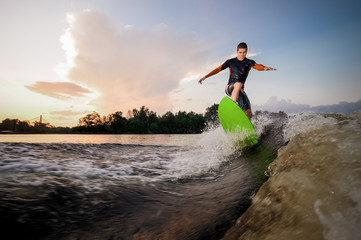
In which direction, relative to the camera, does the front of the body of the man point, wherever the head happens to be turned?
toward the camera
